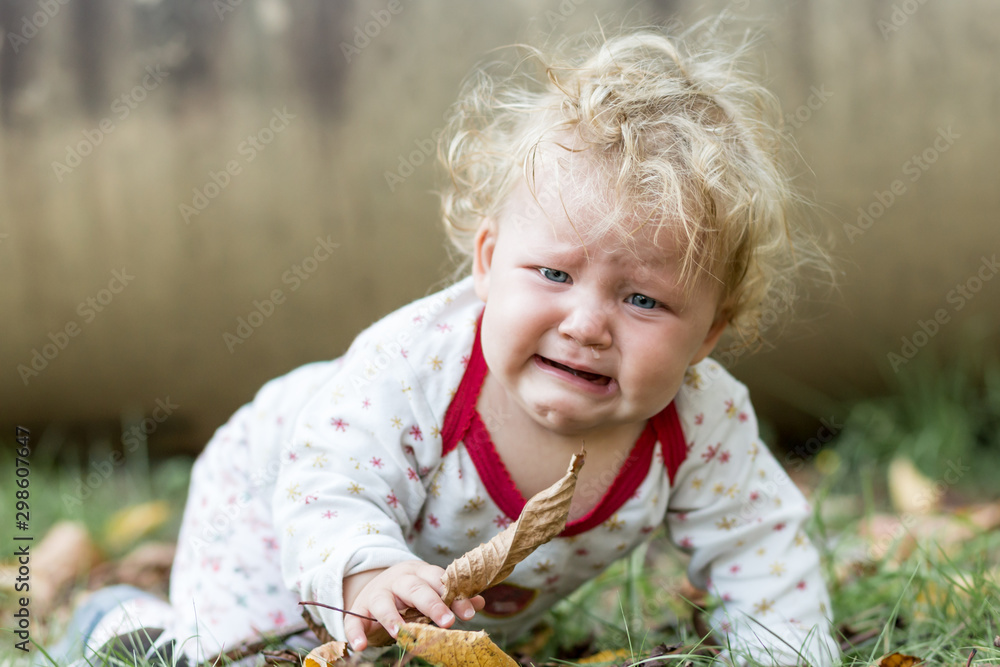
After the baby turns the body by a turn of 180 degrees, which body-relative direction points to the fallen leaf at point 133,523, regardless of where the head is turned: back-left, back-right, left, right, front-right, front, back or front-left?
front

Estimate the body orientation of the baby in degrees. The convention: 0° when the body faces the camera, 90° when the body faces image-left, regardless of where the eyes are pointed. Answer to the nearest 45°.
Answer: approximately 315°

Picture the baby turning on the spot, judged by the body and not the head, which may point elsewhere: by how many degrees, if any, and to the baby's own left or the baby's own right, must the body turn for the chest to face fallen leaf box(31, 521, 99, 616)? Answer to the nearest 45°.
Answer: approximately 180°
